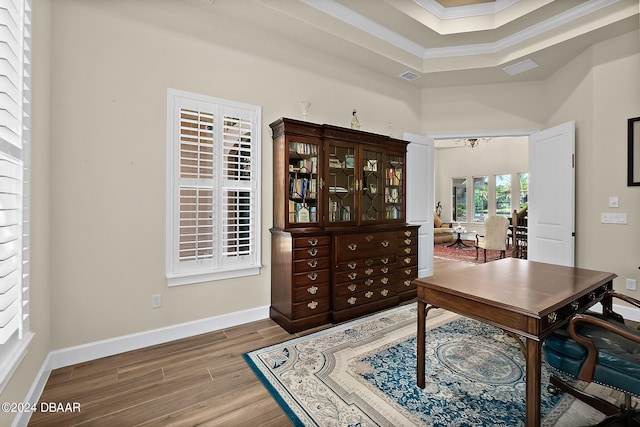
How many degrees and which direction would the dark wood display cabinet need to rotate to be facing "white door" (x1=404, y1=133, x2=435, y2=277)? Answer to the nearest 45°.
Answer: approximately 90° to its left

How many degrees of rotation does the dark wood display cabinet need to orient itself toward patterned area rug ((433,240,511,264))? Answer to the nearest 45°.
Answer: approximately 90° to its left

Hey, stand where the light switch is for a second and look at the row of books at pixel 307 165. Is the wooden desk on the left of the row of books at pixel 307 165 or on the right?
left

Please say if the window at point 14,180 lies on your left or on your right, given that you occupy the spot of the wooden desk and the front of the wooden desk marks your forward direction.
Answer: on your right

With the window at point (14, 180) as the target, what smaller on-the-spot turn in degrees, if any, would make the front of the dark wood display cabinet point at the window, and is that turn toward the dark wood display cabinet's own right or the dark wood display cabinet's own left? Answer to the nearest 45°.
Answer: approximately 90° to the dark wood display cabinet's own right

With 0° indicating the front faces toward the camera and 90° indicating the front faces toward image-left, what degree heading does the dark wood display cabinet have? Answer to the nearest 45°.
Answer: approximately 315°

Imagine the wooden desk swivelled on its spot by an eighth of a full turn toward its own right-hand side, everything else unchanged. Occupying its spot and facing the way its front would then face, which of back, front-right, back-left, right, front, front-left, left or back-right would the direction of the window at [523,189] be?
back

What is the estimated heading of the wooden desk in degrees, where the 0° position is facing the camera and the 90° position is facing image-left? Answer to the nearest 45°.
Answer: approximately 315°

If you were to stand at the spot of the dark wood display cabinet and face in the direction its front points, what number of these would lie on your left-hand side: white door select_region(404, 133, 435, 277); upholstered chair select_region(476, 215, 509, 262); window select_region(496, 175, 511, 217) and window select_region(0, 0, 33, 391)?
3
